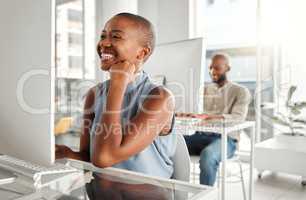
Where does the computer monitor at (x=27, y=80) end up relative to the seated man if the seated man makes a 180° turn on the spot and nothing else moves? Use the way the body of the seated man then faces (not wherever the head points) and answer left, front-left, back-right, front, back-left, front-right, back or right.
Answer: back-right

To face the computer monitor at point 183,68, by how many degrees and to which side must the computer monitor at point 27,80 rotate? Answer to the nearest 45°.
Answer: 0° — it already faces it

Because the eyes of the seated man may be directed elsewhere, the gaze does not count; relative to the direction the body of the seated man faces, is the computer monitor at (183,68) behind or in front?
in front

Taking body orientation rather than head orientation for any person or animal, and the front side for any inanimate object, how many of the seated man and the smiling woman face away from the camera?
0

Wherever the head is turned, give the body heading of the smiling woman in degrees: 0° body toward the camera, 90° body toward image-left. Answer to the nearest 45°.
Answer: approximately 45°

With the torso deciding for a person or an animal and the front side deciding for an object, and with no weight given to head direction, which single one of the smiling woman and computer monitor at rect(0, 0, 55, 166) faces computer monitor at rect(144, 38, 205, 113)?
computer monitor at rect(0, 0, 55, 166)

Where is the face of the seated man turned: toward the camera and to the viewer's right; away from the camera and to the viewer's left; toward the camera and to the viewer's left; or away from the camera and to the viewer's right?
toward the camera and to the viewer's left

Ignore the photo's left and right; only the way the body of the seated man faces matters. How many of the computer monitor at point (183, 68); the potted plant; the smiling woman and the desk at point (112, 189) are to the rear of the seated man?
1

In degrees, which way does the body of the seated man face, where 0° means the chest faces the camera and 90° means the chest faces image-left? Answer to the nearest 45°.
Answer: approximately 45°

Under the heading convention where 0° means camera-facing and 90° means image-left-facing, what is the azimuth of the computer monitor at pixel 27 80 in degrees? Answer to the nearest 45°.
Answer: approximately 225°
